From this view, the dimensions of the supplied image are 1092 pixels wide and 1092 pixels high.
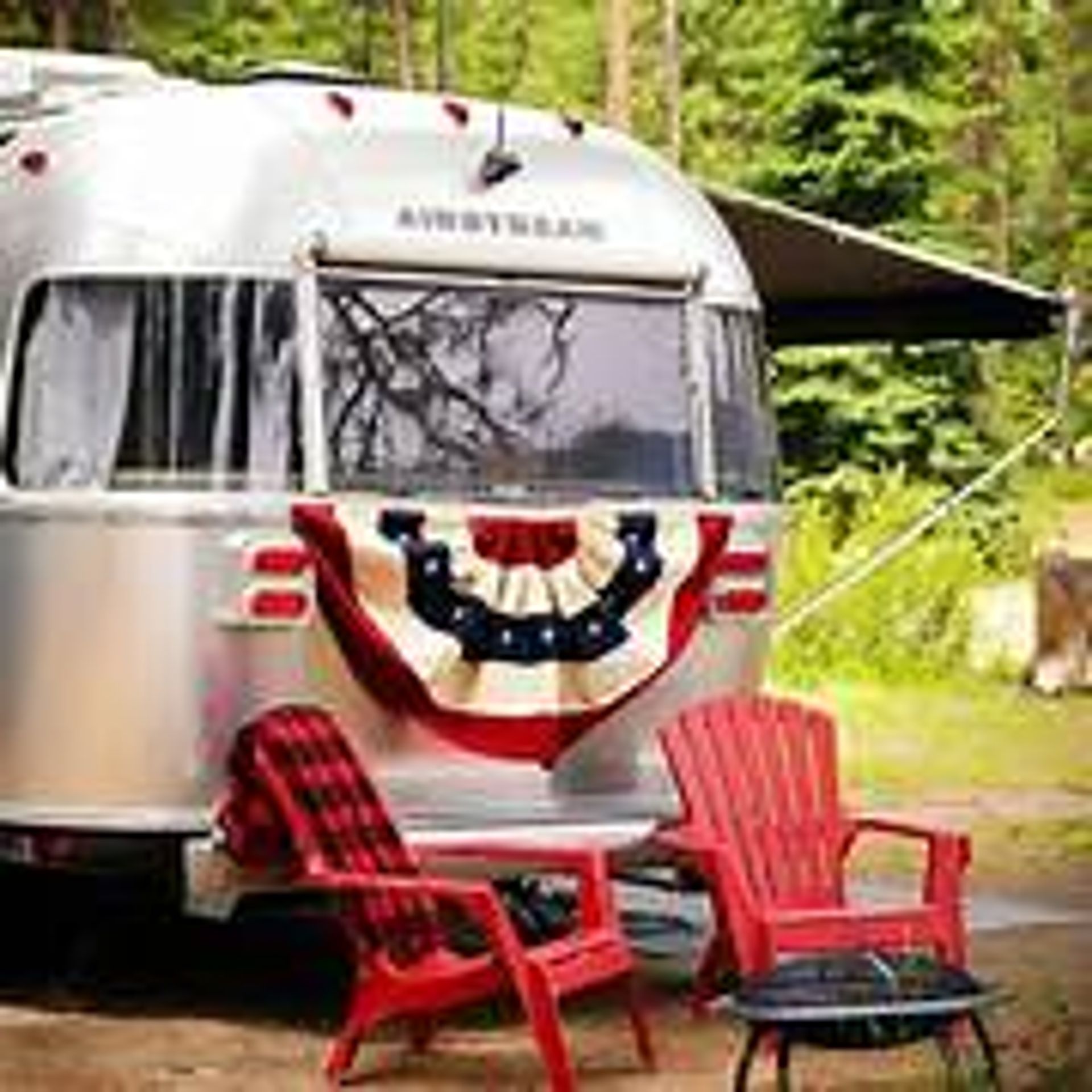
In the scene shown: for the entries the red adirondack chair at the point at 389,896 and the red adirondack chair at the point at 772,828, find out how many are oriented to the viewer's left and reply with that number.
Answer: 0

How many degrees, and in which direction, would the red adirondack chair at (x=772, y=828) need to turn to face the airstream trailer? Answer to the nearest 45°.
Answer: approximately 135° to its right

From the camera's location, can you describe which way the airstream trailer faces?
facing away from the viewer and to the left of the viewer

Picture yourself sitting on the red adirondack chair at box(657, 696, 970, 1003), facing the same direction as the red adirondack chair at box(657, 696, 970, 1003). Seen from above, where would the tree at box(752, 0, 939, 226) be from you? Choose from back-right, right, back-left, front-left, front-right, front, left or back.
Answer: back-left

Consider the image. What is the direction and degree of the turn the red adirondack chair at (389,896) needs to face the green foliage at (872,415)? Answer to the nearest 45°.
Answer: approximately 135° to its left

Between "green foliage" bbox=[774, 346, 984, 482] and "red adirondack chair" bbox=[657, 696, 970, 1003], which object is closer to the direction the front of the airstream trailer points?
the green foliage

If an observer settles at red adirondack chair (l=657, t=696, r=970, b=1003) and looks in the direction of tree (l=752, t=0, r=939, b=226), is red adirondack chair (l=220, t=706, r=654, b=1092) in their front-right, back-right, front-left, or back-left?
back-left

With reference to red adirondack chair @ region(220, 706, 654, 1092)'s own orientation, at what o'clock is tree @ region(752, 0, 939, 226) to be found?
The tree is roughly at 8 o'clock from the red adirondack chair.

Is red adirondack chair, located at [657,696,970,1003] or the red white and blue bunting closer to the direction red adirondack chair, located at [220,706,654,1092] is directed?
the red adirondack chair

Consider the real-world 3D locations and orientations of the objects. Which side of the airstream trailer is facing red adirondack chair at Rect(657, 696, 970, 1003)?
back

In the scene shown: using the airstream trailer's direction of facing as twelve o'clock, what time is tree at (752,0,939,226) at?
The tree is roughly at 2 o'clock from the airstream trailer.

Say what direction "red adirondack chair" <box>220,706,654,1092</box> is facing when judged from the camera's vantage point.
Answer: facing the viewer and to the right of the viewer

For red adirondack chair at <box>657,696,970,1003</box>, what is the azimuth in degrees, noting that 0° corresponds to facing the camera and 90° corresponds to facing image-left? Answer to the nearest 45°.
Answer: approximately 315°
